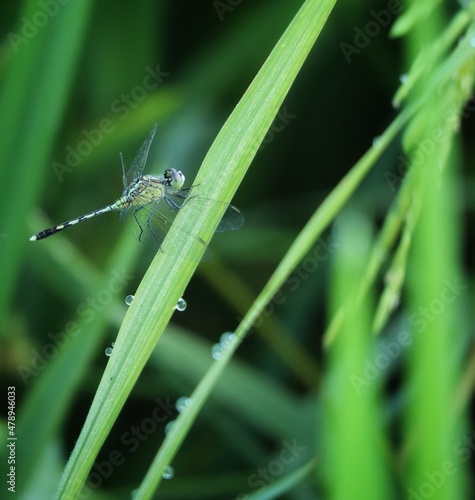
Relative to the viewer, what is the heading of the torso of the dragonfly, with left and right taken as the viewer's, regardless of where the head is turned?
facing to the right of the viewer
